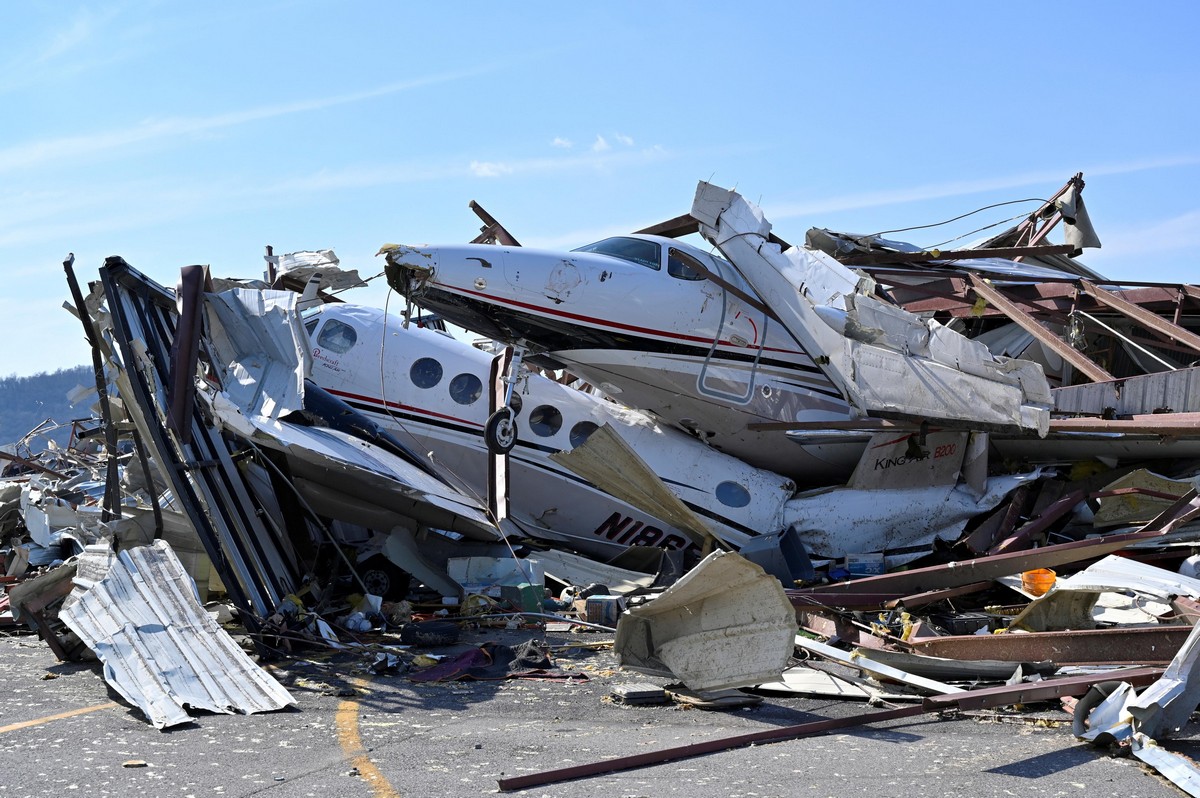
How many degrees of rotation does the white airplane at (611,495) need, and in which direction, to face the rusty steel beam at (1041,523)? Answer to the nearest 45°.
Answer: approximately 180°

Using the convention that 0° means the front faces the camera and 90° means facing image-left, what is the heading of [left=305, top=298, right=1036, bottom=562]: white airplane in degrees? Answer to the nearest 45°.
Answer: approximately 90°

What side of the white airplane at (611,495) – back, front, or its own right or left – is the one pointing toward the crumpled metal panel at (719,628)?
left

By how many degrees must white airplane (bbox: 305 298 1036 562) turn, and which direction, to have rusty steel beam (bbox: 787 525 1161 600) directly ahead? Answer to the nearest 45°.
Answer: approximately 135° to its left

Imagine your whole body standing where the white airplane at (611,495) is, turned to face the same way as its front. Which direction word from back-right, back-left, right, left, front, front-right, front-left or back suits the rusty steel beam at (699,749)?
left

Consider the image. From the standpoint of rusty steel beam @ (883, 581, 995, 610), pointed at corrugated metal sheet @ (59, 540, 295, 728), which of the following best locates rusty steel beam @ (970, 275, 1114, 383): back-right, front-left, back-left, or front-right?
back-right

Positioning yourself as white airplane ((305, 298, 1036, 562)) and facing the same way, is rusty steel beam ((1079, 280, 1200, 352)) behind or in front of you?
behind

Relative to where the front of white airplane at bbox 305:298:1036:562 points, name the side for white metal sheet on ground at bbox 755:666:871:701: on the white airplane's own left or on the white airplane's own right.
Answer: on the white airplane's own left

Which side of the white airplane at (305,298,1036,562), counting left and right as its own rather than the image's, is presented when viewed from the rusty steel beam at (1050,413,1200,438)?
back

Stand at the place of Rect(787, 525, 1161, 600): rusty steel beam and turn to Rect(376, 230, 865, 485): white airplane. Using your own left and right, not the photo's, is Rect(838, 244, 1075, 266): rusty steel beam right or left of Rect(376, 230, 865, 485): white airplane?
right
